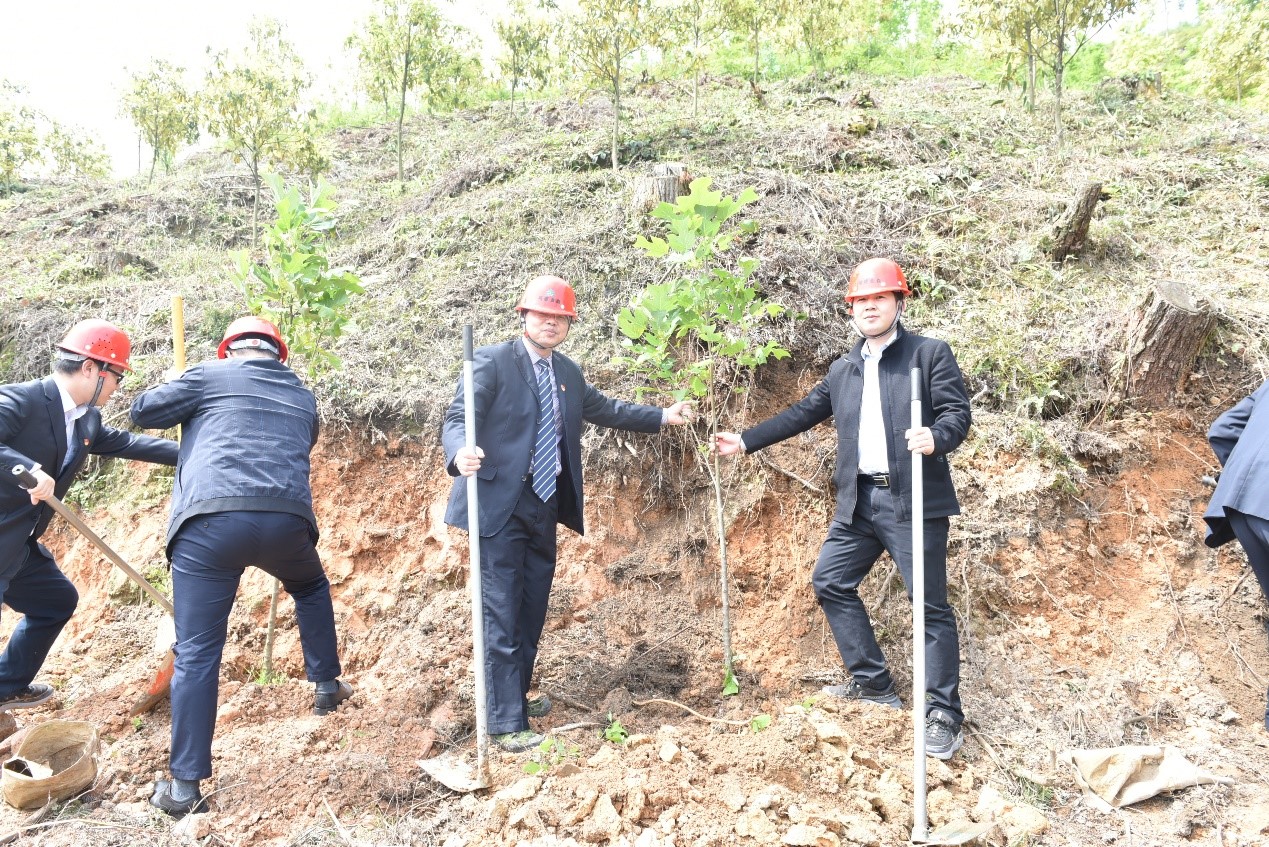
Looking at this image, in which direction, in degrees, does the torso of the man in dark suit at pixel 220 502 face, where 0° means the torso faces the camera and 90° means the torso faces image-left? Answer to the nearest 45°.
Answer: approximately 180°

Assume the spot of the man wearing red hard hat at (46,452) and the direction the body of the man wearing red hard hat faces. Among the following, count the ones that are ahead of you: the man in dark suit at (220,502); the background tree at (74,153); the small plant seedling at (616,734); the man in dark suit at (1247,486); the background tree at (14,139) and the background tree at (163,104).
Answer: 3

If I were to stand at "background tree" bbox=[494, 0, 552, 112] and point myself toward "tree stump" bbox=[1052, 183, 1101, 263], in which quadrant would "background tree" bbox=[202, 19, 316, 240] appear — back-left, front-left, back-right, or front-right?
front-right

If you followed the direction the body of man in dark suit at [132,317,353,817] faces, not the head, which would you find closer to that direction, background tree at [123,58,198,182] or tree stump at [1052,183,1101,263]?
the background tree

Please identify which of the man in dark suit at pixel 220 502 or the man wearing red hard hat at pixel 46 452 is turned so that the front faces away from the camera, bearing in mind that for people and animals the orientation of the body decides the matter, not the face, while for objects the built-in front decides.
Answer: the man in dark suit

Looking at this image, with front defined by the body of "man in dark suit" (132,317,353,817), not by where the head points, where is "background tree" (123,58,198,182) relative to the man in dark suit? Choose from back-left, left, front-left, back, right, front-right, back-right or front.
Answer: front

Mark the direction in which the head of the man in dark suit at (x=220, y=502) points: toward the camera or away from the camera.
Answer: away from the camera

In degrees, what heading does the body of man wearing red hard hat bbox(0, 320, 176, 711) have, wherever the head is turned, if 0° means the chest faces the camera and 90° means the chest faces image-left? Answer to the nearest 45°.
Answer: approximately 315°

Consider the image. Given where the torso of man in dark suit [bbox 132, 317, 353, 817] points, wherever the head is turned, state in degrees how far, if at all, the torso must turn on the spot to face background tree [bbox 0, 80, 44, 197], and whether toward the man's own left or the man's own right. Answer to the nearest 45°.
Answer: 0° — they already face it

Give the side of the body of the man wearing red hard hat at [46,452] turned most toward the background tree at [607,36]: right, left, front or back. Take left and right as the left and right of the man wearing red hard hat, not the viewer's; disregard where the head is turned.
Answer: left
